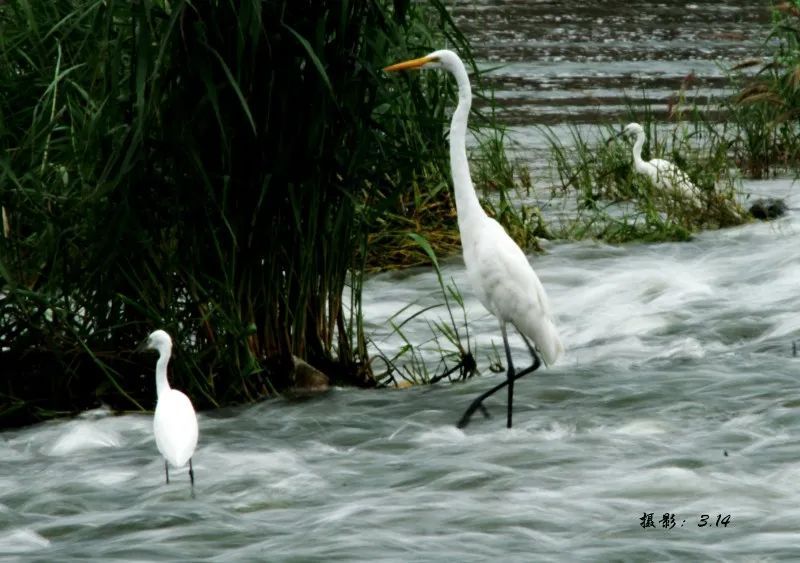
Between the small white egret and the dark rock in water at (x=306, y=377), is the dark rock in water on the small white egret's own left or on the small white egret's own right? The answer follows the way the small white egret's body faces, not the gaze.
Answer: on the small white egret's own right

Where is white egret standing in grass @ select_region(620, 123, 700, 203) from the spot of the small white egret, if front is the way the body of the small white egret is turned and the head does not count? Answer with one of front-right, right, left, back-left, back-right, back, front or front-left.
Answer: right

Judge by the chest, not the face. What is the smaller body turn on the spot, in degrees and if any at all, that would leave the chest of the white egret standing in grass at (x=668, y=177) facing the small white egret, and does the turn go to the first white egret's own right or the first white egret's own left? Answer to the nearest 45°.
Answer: approximately 90° to the first white egret's own left

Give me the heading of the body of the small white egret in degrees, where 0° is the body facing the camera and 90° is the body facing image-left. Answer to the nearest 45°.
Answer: approximately 135°

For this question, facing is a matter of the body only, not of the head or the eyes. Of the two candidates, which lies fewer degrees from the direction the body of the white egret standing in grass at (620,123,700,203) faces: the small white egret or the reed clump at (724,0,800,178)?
the small white egret

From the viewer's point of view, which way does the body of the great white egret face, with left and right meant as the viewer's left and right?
facing to the left of the viewer

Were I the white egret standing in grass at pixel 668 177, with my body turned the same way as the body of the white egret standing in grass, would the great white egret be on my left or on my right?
on my left

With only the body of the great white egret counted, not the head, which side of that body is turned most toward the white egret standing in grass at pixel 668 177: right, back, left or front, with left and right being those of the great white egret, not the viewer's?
right

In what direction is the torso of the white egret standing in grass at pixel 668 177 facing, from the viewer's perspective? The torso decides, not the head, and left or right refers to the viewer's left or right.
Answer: facing to the left of the viewer

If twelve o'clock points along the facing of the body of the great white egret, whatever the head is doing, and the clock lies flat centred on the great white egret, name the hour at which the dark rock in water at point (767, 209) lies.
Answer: The dark rock in water is roughly at 4 o'clock from the great white egret.

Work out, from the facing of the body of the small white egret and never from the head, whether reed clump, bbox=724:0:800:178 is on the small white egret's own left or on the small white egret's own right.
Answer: on the small white egret's own right

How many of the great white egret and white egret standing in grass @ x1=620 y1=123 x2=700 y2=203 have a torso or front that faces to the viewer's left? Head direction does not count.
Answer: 2

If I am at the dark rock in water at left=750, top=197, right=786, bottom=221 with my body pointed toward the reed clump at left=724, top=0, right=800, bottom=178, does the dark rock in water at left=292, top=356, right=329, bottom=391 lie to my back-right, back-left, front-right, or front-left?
back-left
